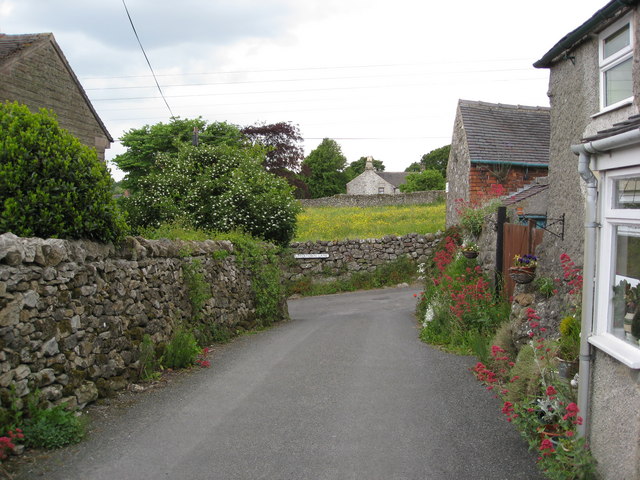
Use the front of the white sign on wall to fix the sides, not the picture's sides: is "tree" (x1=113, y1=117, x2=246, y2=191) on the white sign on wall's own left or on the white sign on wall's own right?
on the white sign on wall's own right

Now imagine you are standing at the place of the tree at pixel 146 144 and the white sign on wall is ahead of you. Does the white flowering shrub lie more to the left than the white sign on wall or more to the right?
right

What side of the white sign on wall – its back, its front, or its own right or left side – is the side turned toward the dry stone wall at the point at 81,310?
front

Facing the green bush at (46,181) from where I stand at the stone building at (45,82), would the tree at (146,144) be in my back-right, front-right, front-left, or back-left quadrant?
back-left

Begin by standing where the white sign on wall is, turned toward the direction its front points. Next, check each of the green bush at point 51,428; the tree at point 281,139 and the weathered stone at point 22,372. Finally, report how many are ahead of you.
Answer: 2

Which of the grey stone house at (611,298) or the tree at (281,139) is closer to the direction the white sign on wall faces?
the grey stone house

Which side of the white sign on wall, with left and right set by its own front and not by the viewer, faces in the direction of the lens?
front

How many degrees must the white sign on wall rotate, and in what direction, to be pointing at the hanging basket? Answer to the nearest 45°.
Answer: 0° — it already faces it

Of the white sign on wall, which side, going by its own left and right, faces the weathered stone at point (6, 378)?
front

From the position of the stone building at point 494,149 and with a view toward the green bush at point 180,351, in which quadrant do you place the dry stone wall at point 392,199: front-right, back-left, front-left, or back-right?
back-right

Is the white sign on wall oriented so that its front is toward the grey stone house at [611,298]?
yes

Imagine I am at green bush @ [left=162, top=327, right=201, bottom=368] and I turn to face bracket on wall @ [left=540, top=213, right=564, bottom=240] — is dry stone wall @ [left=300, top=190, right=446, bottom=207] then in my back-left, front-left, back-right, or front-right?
front-left

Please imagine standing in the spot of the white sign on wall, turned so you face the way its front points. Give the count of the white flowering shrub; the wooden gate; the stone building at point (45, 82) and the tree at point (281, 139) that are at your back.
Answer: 1

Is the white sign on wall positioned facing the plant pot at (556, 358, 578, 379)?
yes

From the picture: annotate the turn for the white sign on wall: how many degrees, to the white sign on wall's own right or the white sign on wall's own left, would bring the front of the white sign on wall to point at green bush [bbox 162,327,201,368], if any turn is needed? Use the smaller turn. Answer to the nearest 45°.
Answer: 0° — it already faces it

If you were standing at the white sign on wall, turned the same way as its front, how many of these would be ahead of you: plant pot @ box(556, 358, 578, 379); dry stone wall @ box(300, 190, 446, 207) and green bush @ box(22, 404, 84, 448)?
2

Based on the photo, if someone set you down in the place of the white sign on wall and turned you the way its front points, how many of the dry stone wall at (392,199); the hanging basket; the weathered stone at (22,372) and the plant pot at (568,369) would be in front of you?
3

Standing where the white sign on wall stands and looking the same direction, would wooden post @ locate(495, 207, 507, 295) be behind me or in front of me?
in front

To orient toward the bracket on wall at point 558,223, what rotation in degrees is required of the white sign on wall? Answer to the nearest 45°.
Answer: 0° — it already faces it

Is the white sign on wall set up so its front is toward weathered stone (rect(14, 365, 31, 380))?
yes
